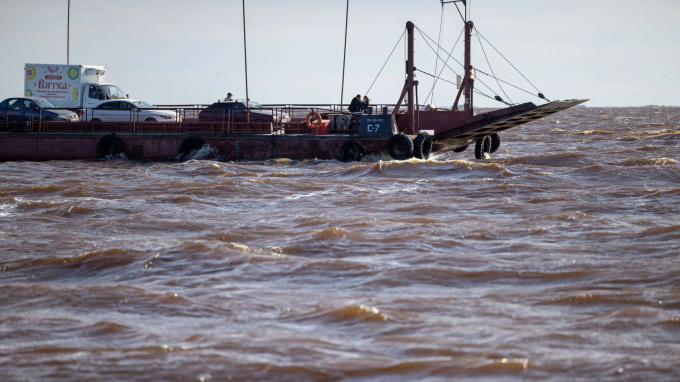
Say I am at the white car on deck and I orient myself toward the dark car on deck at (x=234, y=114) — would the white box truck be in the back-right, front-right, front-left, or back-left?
back-left

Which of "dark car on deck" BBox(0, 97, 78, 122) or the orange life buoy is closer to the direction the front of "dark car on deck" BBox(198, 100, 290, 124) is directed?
the orange life buoy

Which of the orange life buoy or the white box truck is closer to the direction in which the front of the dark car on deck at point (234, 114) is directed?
the orange life buoy

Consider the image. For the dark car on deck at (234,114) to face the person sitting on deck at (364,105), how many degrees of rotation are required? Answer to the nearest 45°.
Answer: approximately 45° to its right

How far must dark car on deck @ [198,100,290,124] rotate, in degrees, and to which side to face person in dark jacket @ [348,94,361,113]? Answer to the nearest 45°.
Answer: approximately 45° to its right

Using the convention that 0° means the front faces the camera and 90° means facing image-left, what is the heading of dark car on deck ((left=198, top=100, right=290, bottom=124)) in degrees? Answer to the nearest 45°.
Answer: approximately 270°

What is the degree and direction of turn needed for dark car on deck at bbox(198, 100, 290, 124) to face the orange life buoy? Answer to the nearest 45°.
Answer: approximately 45° to its right

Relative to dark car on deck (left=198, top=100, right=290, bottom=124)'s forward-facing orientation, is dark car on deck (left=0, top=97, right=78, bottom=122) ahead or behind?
behind

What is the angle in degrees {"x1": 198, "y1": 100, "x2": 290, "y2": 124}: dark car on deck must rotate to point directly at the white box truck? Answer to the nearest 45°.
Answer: approximately 135° to its left
